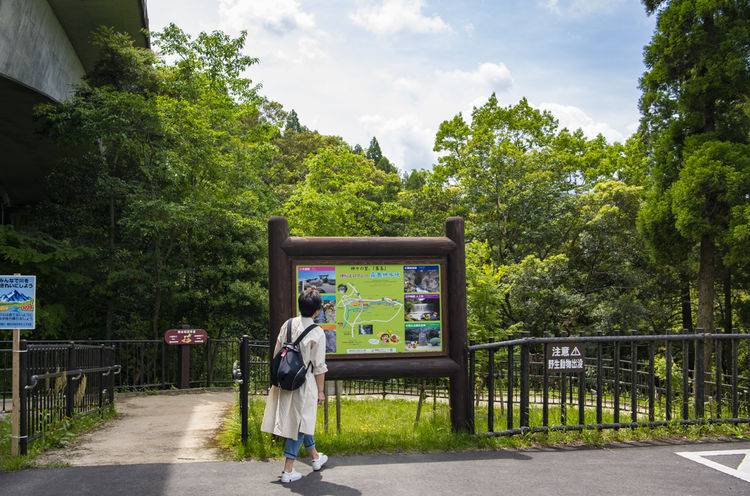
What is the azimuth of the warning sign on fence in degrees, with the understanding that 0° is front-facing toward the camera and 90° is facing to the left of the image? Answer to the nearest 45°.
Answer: approximately 0°

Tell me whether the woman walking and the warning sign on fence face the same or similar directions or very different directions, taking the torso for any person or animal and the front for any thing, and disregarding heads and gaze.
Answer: very different directions

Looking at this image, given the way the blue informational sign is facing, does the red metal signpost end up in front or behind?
behind

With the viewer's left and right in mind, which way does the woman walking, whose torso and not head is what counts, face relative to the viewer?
facing away from the viewer and to the right of the viewer

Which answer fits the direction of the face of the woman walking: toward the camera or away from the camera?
away from the camera

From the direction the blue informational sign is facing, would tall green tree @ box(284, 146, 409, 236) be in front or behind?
behind

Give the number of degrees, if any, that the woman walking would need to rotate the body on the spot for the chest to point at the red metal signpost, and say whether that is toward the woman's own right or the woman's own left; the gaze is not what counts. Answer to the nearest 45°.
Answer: approximately 45° to the woman's own left

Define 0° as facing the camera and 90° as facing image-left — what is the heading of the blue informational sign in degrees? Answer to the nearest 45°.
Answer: approximately 0°
